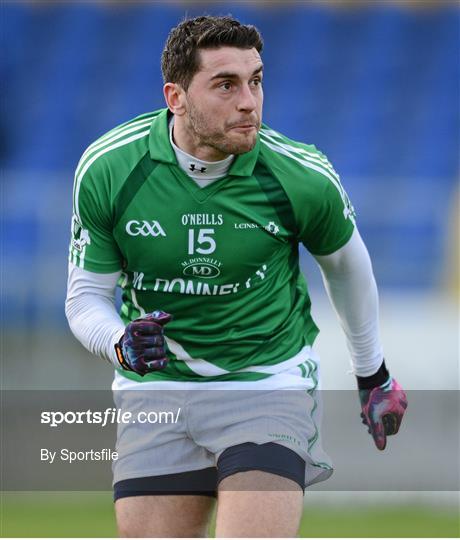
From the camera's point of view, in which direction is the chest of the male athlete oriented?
toward the camera

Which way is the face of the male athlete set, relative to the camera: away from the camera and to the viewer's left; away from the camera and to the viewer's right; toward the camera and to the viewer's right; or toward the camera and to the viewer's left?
toward the camera and to the viewer's right
